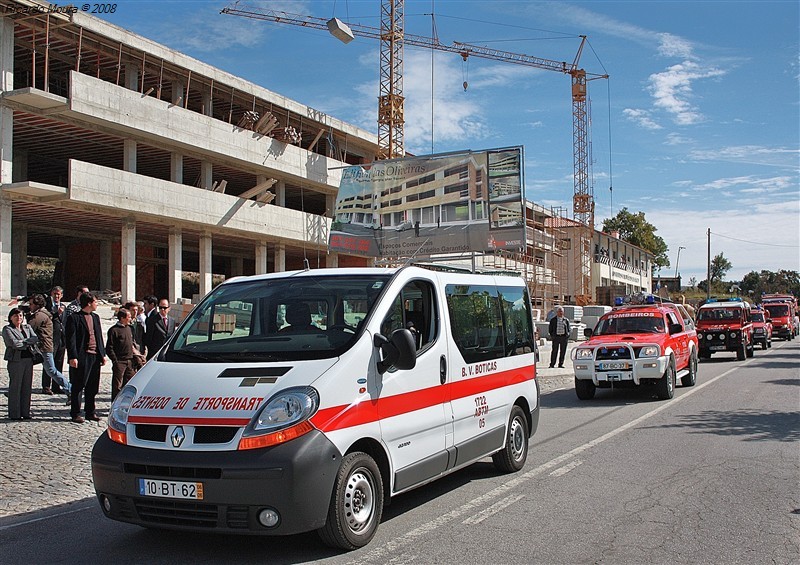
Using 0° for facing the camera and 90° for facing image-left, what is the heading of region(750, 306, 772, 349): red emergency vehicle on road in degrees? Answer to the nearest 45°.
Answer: approximately 45°

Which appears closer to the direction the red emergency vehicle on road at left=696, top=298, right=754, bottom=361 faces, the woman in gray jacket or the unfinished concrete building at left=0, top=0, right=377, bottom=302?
the woman in gray jacket

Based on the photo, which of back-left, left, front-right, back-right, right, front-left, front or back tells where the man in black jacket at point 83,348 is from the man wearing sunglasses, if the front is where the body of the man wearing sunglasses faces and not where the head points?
right

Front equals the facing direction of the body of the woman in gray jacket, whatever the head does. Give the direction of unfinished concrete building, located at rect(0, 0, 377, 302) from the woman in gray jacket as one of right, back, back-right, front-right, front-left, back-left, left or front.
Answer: back-left

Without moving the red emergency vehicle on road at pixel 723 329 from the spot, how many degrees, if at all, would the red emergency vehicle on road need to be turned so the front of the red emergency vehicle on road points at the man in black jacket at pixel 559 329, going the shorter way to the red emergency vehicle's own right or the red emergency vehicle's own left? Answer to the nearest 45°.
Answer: approximately 45° to the red emergency vehicle's own right

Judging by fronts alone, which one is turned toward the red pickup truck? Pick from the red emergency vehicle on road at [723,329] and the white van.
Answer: the red emergency vehicle on road

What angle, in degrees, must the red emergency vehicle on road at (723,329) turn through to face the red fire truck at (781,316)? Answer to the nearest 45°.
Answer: approximately 180°

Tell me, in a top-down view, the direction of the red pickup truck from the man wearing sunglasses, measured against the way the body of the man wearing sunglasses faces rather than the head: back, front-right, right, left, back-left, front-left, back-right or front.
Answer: front-left

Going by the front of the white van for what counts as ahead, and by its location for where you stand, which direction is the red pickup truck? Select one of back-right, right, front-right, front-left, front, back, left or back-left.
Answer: back

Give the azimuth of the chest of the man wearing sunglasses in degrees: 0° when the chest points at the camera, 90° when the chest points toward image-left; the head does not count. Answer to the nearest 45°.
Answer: approximately 315°
